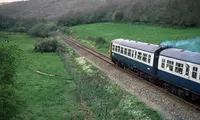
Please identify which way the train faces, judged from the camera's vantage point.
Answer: facing away from the viewer and to the left of the viewer
